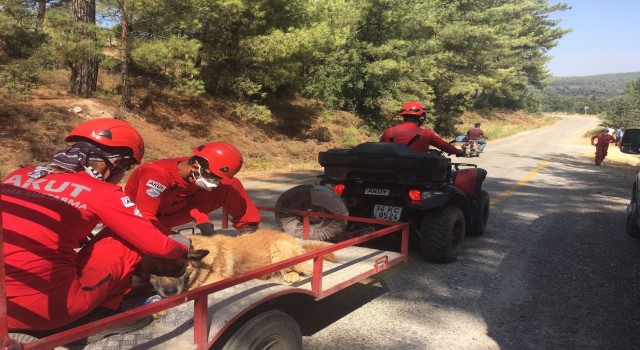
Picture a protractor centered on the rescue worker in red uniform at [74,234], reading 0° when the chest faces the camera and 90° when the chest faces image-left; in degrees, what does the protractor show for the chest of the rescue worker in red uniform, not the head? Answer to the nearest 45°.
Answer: approximately 225°

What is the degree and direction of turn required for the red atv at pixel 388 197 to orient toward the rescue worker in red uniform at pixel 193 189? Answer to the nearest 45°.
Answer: approximately 180°

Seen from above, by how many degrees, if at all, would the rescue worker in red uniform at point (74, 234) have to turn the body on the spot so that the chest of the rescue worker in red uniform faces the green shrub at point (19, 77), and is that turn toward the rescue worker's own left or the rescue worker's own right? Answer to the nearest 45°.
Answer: approximately 45° to the rescue worker's own left

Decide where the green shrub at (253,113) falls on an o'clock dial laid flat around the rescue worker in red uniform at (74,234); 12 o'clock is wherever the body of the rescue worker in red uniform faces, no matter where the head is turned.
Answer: The green shrub is roughly at 11 o'clock from the rescue worker in red uniform.

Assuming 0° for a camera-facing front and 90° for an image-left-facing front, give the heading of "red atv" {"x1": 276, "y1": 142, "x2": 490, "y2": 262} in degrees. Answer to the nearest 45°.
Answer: approximately 225°

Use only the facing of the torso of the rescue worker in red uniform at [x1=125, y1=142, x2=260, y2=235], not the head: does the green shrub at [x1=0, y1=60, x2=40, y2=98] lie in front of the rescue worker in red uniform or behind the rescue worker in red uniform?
behind

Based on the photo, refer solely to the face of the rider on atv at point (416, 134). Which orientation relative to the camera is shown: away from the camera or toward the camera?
away from the camera
